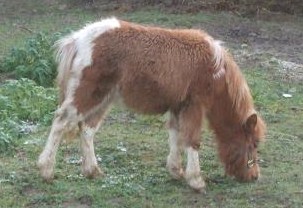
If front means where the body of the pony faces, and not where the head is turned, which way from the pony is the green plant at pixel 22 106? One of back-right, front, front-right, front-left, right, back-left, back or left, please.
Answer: back-left

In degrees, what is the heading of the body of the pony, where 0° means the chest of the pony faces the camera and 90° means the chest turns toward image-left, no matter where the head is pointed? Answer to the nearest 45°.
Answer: approximately 270°
